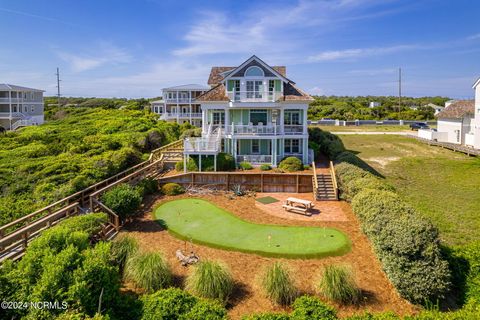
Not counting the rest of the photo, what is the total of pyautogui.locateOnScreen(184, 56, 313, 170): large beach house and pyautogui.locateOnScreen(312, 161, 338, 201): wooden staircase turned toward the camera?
2

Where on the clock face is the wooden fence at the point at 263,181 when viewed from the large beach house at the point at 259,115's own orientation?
The wooden fence is roughly at 12 o'clock from the large beach house.

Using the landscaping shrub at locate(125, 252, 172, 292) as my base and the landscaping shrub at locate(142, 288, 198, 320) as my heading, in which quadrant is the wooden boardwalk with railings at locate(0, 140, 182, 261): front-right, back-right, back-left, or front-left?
back-right

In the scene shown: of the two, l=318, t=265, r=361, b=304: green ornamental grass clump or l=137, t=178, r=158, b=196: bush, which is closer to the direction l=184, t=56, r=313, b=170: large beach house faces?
the green ornamental grass clump

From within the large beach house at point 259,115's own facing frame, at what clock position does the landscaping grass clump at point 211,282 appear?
The landscaping grass clump is roughly at 12 o'clock from the large beach house.

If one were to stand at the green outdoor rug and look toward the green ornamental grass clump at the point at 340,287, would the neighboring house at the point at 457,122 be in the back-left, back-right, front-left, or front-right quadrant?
back-left

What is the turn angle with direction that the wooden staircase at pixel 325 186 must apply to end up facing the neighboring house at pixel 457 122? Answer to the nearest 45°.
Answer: approximately 135° to its left

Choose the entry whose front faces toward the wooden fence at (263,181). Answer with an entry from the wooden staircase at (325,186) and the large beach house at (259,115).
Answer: the large beach house

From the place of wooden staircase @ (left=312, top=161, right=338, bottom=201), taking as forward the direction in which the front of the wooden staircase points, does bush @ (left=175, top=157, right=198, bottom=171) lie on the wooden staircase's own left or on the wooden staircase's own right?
on the wooden staircase's own right

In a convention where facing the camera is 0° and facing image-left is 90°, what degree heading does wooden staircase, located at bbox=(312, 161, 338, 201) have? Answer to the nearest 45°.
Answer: approximately 0°
